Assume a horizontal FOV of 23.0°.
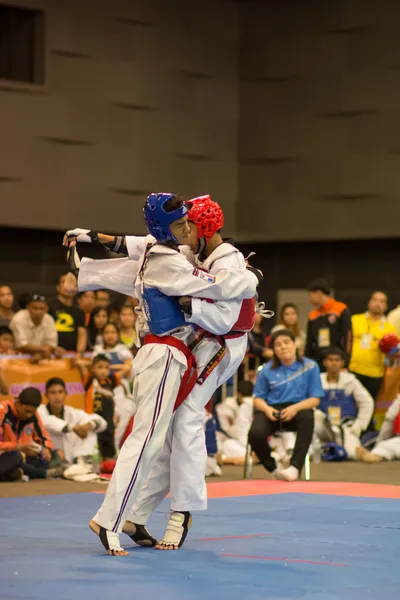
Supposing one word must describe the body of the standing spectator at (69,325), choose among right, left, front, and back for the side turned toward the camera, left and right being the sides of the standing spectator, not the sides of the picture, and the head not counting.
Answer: front

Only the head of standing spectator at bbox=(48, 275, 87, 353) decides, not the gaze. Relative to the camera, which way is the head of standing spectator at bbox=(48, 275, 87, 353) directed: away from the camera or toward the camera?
toward the camera

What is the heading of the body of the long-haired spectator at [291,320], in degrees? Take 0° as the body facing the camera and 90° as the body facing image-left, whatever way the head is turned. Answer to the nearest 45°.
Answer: approximately 0°

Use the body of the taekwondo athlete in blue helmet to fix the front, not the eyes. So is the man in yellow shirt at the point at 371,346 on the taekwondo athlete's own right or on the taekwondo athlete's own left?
on the taekwondo athlete's own left

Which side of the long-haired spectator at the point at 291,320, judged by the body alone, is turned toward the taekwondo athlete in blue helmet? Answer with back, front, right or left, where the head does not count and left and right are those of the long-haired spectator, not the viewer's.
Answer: front

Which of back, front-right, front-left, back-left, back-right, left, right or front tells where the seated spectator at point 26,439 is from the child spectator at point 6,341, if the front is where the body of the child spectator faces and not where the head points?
front

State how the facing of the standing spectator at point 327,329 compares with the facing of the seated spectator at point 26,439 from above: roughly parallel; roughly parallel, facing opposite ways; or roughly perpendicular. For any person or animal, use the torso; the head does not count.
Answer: roughly perpendicular

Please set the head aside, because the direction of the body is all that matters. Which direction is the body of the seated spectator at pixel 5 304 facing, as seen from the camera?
toward the camera

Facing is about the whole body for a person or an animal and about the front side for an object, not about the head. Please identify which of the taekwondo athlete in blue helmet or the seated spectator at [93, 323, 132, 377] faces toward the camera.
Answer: the seated spectator

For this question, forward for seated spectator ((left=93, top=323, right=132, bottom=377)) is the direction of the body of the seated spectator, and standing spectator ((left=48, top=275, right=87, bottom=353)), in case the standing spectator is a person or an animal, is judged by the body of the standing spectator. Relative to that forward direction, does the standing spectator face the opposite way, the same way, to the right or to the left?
the same way

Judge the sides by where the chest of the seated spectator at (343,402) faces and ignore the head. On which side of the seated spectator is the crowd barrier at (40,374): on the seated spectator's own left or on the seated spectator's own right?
on the seated spectator's own right

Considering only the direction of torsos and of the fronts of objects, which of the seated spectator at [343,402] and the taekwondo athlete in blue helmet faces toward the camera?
the seated spectator

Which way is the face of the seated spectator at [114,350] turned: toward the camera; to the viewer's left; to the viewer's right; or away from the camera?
toward the camera

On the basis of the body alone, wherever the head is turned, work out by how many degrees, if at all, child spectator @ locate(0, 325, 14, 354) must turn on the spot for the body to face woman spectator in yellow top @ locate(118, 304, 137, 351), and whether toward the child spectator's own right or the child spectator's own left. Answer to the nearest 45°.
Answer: approximately 135° to the child spectator's own left

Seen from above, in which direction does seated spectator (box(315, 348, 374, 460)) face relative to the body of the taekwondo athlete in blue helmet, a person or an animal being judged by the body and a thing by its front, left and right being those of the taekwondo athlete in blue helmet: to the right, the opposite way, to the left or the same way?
to the right

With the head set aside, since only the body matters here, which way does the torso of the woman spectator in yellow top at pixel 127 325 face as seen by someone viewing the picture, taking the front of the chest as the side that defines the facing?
toward the camera

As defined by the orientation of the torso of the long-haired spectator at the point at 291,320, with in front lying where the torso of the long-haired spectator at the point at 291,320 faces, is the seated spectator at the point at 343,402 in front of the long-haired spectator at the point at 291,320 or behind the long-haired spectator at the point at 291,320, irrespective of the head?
in front
